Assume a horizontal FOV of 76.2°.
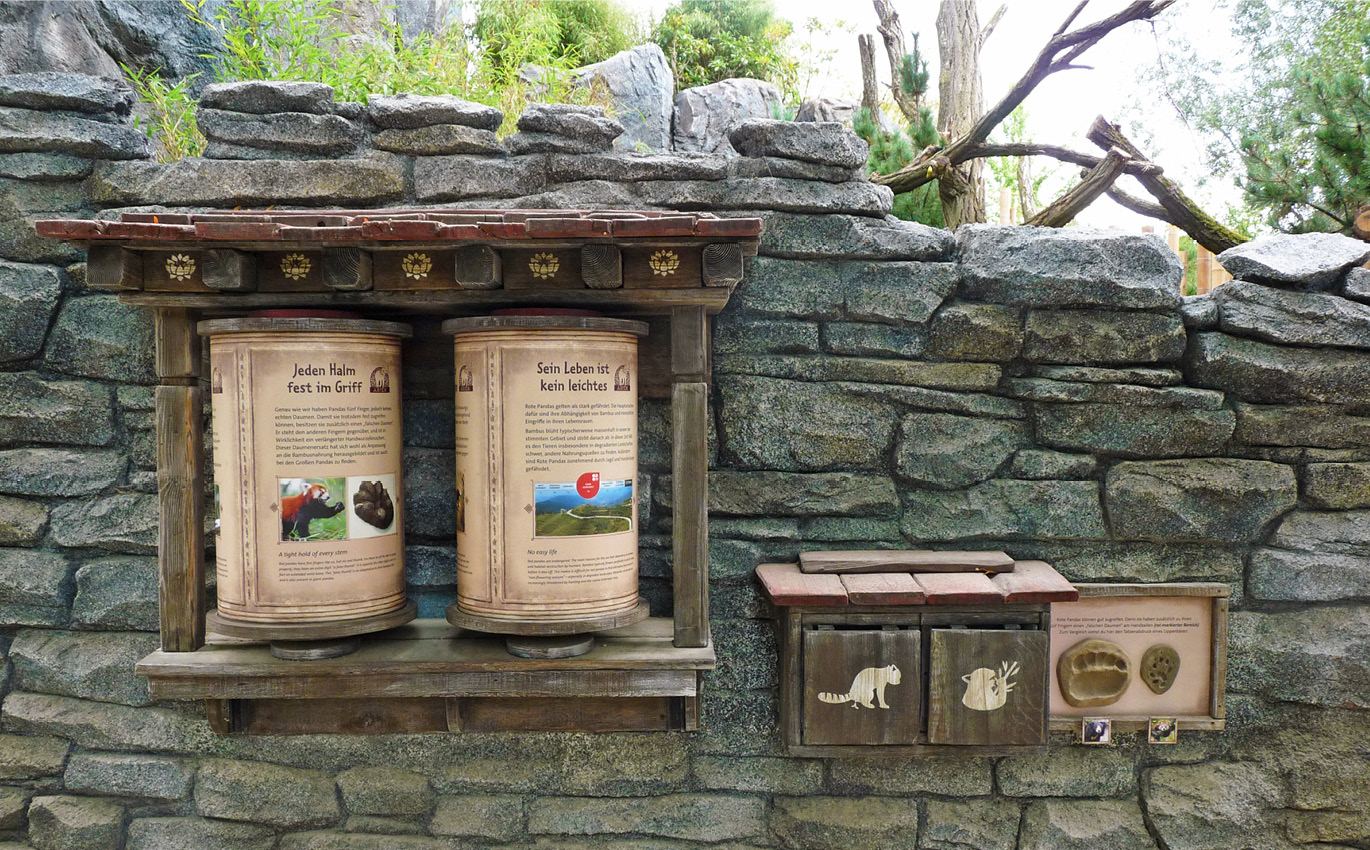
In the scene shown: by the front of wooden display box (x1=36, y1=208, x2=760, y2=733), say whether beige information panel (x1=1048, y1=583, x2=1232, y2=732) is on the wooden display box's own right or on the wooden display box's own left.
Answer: on the wooden display box's own left

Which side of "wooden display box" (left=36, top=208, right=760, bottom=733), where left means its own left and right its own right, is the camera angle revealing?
front

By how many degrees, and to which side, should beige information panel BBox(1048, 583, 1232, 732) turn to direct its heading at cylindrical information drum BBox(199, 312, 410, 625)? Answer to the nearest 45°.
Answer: approximately 45° to its right

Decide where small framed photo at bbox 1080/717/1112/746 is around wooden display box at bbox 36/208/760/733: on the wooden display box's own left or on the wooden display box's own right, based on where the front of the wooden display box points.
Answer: on the wooden display box's own left

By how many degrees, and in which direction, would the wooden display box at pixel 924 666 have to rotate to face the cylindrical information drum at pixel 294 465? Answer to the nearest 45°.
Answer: approximately 45° to its right

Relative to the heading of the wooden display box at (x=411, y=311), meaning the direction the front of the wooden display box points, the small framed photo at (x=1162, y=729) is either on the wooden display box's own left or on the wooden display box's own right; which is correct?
on the wooden display box's own left

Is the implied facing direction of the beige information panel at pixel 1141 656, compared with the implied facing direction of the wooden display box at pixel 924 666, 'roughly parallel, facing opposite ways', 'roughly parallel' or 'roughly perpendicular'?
roughly parallel

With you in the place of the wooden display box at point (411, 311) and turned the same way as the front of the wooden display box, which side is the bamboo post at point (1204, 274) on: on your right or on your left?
on your left

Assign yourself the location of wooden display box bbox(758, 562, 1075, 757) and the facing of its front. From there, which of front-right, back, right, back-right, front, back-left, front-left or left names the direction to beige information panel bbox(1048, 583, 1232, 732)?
back-left

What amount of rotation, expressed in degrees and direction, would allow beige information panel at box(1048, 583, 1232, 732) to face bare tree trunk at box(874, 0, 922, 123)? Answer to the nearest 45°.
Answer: approximately 135° to its right

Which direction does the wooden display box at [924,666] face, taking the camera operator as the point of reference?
facing the viewer

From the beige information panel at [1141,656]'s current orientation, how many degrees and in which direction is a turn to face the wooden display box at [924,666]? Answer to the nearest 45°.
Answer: approximately 45° to its right

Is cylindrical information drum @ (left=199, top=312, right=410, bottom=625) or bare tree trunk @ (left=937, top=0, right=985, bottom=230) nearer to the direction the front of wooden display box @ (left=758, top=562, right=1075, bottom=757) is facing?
the cylindrical information drum

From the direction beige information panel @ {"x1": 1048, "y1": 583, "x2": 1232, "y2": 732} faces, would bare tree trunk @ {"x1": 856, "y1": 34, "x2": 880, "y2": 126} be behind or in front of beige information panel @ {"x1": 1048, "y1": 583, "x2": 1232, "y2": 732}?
behind

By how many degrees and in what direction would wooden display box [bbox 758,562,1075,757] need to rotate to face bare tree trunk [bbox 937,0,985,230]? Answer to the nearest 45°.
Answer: approximately 180°

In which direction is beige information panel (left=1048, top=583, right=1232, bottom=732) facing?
toward the camera

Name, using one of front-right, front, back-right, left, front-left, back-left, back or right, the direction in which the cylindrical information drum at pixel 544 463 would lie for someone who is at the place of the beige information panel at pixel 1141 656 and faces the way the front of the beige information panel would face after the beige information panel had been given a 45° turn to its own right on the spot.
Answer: front

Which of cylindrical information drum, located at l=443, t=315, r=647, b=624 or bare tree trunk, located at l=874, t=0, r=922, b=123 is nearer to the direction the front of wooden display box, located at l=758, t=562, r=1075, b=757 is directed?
the cylindrical information drum
